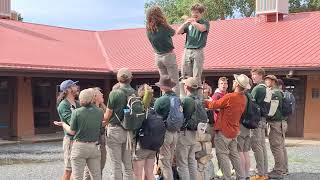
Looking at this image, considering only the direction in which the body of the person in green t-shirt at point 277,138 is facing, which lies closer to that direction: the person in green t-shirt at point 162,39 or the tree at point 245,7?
the person in green t-shirt

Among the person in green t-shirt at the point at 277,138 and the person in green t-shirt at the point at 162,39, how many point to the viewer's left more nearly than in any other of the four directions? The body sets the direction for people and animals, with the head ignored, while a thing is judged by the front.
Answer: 1

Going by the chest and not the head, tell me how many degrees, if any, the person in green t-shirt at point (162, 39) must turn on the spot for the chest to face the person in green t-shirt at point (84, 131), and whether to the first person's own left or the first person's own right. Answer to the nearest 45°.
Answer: approximately 180°

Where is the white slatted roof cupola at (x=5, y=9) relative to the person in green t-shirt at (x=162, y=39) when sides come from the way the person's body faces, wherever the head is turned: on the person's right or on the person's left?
on the person's left

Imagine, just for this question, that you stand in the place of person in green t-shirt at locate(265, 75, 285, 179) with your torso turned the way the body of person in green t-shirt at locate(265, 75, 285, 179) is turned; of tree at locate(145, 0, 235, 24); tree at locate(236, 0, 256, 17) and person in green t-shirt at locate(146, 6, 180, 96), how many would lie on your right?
2

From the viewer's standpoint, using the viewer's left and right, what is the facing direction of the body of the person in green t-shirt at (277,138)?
facing to the left of the viewer

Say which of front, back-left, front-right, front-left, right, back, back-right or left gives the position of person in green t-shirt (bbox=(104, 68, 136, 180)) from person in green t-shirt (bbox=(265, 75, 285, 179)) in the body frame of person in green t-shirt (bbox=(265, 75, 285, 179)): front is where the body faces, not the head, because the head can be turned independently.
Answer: front-left

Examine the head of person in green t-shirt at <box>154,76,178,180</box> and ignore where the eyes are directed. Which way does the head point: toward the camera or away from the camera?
away from the camera

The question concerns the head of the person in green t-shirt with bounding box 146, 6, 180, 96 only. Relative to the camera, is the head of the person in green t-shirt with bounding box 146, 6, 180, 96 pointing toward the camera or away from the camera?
away from the camera

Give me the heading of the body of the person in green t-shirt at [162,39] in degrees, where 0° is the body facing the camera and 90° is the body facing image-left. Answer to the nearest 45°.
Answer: approximately 225°

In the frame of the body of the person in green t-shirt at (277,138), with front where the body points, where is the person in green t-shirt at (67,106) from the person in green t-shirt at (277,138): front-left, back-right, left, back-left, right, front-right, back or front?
front-left
